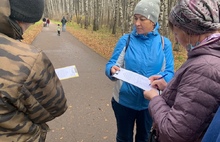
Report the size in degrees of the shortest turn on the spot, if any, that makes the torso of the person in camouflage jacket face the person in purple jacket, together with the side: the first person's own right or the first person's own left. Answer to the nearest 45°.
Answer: approximately 45° to the first person's own right

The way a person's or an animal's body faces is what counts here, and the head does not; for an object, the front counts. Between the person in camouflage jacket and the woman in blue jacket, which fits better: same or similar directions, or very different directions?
very different directions

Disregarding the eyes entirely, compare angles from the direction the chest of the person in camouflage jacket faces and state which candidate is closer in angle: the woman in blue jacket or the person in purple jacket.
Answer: the woman in blue jacket

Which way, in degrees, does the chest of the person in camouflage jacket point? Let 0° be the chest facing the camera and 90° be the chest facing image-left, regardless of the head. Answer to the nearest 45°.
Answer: approximately 225°

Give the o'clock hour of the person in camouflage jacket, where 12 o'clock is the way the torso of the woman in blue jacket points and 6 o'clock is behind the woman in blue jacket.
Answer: The person in camouflage jacket is roughly at 1 o'clock from the woman in blue jacket.

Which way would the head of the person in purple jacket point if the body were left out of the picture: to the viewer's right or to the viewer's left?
to the viewer's left

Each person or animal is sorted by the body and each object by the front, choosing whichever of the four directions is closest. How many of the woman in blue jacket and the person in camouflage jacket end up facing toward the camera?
1

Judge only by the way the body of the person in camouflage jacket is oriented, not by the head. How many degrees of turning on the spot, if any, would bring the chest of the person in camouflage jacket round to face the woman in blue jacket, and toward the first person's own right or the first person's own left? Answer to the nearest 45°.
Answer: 0° — they already face them

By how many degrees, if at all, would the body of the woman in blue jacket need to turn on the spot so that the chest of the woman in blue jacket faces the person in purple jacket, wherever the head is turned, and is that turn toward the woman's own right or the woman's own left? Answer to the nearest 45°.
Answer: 0° — they already face them
